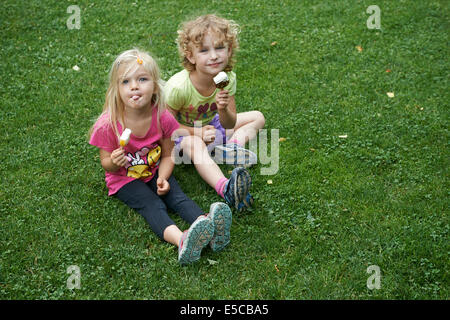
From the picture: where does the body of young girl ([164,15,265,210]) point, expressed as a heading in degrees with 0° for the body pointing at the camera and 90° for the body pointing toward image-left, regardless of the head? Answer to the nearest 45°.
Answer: approximately 315°

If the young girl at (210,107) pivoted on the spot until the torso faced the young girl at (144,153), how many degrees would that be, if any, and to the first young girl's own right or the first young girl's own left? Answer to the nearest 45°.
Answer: approximately 90° to the first young girl's own right
